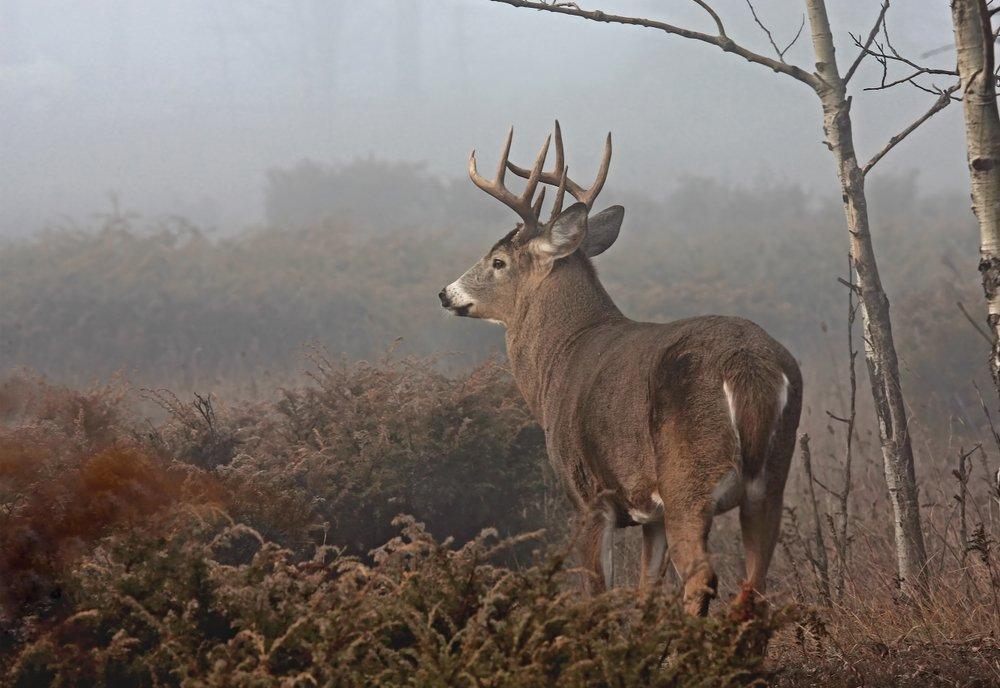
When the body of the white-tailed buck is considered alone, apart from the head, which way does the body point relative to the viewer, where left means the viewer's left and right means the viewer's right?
facing away from the viewer and to the left of the viewer

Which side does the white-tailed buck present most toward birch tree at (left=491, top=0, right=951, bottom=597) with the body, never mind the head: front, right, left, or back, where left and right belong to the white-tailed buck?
right

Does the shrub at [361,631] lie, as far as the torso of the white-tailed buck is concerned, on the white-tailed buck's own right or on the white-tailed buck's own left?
on the white-tailed buck's own left

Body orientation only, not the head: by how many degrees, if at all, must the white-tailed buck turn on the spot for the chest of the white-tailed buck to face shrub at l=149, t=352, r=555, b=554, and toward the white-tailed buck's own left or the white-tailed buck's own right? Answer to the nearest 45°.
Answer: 0° — it already faces it

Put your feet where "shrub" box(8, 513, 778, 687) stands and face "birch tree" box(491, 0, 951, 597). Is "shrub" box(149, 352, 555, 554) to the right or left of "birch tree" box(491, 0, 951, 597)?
left
